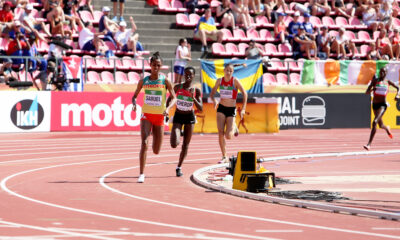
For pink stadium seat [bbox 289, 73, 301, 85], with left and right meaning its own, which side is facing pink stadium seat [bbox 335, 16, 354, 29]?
back

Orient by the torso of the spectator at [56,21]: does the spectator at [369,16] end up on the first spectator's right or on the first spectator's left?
on the first spectator's left

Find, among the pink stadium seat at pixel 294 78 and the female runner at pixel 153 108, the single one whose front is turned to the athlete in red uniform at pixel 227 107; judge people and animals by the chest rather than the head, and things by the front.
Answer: the pink stadium seat

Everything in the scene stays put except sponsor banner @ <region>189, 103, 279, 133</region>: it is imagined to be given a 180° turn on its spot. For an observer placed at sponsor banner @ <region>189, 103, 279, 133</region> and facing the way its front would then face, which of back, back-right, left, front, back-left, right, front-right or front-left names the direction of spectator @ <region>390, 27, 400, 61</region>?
front-right

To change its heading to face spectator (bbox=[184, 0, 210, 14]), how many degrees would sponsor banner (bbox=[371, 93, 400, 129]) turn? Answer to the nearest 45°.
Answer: approximately 90° to its right

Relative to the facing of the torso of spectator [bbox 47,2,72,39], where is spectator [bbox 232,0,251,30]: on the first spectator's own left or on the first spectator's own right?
on the first spectator's own left

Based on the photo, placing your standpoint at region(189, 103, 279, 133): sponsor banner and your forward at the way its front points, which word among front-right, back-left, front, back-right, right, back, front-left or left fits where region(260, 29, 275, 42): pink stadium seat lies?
back
